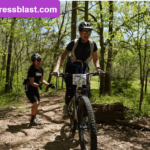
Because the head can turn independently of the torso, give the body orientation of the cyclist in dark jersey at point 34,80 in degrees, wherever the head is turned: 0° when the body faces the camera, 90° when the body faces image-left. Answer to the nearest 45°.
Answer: approximately 315°

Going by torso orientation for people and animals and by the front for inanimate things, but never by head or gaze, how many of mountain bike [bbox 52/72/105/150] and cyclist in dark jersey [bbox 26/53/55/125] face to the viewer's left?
0

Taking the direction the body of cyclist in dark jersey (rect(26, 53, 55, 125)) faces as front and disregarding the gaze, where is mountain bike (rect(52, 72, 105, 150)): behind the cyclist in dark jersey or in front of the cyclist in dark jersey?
in front

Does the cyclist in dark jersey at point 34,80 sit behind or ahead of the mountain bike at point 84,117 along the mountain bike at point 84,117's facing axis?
behind

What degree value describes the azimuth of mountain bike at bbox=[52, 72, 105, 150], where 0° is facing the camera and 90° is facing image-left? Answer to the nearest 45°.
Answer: approximately 0°
